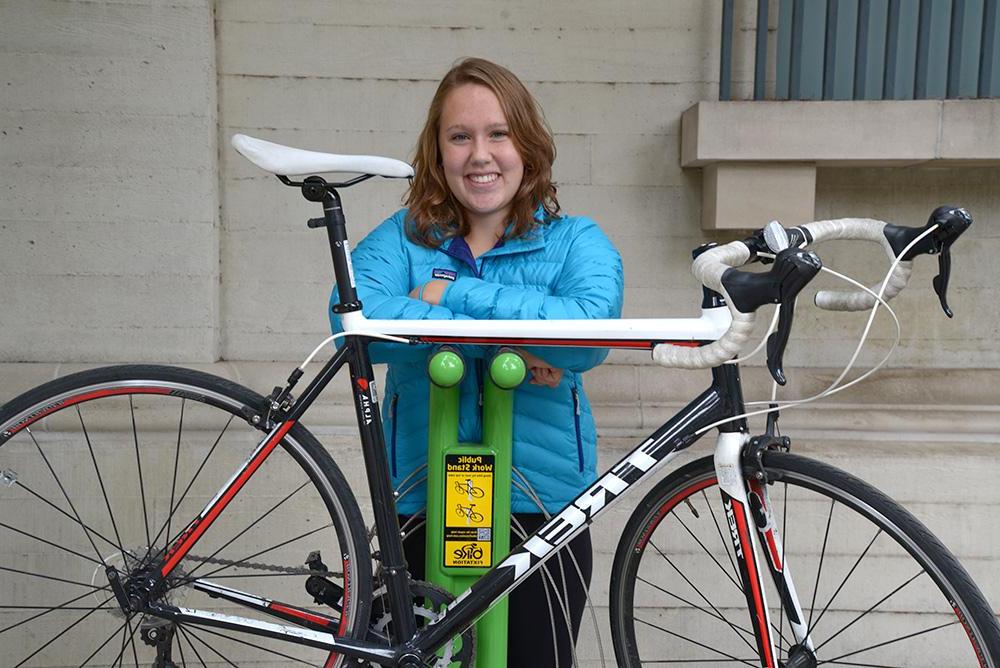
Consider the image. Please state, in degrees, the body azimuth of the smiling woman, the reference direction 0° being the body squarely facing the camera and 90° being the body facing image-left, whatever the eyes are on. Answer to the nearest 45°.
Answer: approximately 0°

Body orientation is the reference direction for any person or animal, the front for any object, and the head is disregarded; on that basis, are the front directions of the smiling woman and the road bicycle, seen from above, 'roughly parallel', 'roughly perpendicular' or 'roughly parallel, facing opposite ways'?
roughly perpendicular

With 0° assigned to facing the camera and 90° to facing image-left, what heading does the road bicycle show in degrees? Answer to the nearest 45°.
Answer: approximately 270°
